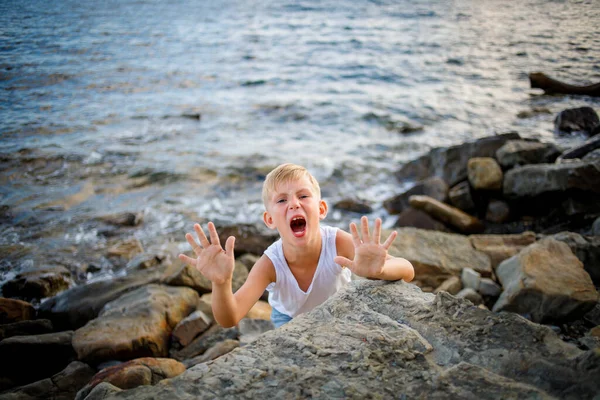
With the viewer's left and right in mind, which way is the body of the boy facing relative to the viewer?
facing the viewer

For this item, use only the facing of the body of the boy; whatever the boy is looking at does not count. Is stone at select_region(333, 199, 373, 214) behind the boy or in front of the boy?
behind

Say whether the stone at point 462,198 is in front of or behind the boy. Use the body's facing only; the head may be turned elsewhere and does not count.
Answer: behind

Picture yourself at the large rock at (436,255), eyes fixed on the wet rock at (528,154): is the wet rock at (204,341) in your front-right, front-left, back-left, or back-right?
back-left

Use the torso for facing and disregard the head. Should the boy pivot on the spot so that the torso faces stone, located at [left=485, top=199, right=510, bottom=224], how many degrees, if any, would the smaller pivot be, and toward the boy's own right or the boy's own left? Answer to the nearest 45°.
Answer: approximately 135° to the boy's own left

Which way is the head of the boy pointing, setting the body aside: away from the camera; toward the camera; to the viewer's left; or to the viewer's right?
toward the camera

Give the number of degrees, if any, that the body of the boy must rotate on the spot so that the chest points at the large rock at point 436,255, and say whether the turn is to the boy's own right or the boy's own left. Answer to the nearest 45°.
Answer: approximately 135° to the boy's own left
